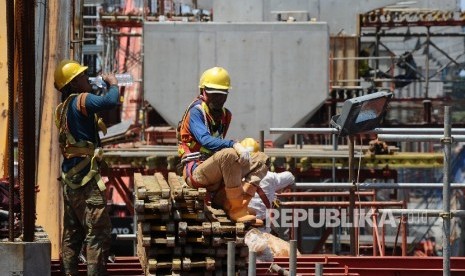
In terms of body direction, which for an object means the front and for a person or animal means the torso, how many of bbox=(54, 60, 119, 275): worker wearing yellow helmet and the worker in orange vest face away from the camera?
0

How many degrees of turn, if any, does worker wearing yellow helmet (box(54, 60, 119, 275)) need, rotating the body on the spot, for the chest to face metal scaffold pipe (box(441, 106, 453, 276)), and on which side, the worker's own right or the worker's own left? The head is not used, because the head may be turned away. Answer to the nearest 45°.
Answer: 0° — they already face it

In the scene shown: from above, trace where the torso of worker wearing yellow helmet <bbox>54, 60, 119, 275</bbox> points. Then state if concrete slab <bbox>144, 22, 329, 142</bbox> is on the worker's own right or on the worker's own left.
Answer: on the worker's own left

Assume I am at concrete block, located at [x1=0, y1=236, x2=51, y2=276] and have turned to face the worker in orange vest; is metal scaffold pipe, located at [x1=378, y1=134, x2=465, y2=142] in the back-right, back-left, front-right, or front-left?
front-right

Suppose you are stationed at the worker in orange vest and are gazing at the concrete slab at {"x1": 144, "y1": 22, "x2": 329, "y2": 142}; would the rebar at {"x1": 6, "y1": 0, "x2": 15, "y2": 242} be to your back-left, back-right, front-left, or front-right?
back-left

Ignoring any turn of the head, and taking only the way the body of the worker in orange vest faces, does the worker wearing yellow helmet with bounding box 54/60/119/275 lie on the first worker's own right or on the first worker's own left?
on the first worker's own right

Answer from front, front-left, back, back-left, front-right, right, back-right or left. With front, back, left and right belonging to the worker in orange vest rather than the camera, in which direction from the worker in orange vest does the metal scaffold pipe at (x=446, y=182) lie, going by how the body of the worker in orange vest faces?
front-left

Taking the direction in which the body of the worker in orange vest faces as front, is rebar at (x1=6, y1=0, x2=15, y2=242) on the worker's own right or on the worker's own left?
on the worker's own right

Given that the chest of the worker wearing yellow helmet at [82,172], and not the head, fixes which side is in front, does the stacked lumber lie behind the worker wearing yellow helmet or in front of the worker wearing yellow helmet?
in front

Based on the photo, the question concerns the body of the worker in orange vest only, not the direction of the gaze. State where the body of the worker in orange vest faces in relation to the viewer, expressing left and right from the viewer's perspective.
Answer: facing the viewer and to the right of the viewer

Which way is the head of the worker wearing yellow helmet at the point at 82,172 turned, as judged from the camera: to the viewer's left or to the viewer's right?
to the viewer's right

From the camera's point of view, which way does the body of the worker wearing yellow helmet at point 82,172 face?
to the viewer's right
